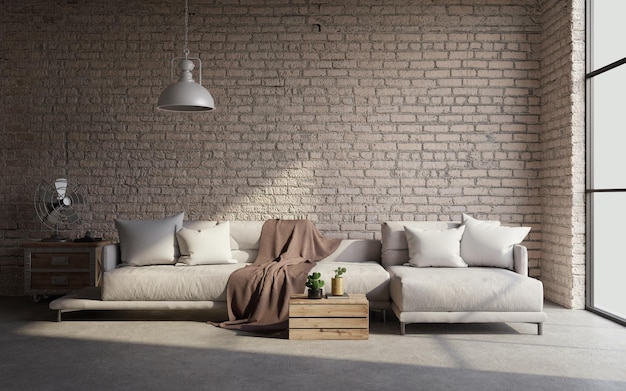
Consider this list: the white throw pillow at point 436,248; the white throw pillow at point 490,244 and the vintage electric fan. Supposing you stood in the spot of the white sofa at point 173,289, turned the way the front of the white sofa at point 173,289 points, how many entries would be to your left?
2

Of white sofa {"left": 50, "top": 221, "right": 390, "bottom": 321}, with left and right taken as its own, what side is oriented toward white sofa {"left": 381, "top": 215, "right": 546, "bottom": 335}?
left

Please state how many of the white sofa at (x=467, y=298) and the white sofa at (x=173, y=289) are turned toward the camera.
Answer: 2

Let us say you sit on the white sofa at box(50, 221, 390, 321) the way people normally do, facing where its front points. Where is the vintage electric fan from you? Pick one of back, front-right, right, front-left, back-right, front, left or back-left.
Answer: back-right

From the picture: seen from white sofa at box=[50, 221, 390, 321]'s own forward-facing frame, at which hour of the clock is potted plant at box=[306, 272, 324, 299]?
The potted plant is roughly at 10 o'clock from the white sofa.

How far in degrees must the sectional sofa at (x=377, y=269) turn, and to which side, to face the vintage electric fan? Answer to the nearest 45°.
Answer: approximately 90° to its right
